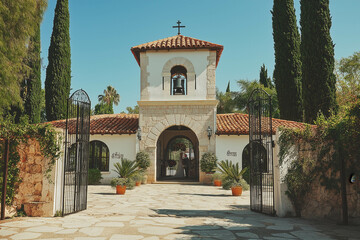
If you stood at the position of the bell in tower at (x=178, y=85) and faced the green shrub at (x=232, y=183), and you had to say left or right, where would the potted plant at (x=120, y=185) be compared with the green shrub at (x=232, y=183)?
right

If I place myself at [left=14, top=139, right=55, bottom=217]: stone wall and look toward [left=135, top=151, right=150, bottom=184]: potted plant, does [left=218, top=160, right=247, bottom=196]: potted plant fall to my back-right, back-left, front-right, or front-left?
front-right

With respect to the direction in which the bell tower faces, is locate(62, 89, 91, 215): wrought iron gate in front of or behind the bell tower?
in front

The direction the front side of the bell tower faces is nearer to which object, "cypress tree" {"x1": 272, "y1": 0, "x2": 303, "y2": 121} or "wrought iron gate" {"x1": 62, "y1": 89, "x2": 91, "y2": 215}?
the wrought iron gate

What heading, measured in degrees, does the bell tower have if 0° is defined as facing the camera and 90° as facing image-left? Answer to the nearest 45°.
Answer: approximately 0°

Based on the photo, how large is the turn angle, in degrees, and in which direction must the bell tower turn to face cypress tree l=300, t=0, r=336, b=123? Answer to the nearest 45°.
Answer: approximately 90° to its left

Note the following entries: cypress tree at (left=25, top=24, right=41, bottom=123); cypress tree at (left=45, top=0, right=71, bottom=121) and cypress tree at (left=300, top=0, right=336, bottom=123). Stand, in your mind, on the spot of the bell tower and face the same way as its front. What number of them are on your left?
1

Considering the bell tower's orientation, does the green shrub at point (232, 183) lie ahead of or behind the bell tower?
ahead
